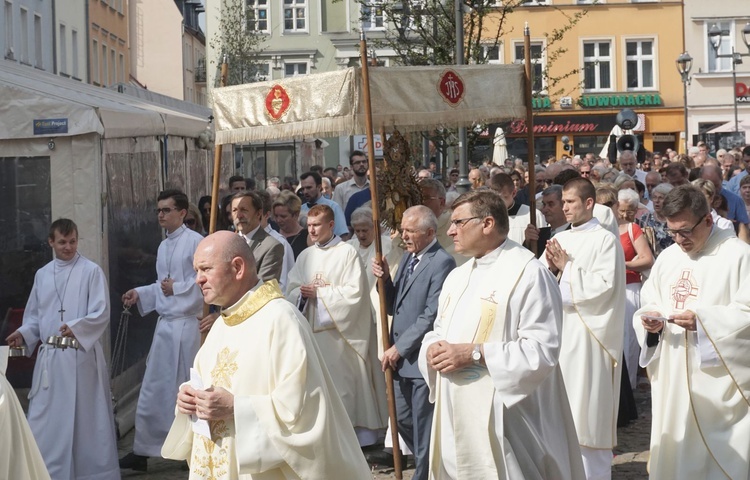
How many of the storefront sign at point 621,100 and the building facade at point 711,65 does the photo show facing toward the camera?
2

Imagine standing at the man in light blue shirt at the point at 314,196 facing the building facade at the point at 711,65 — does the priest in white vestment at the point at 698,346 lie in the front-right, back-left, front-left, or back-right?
back-right

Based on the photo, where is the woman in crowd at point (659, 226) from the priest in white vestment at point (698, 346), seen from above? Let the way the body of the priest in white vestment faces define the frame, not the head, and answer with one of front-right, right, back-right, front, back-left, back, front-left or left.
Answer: back-right

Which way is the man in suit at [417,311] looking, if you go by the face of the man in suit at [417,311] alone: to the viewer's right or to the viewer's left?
to the viewer's left

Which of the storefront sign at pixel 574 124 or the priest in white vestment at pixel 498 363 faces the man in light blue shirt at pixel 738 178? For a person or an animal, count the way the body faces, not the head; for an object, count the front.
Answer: the storefront sign

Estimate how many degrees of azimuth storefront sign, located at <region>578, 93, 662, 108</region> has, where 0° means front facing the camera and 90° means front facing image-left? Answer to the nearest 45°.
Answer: approximately 0°

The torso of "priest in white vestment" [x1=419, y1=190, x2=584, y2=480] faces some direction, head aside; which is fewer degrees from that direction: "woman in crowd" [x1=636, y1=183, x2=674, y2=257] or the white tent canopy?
the white tent canopy

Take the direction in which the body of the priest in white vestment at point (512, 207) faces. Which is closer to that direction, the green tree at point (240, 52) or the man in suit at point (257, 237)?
the man in suit

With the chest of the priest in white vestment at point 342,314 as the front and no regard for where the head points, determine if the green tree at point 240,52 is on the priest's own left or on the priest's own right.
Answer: on the priest's own right

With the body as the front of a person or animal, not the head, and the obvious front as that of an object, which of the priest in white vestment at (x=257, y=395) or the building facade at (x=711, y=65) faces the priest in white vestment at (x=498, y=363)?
the building facade

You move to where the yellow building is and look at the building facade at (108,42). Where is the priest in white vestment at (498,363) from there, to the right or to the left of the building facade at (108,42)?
left

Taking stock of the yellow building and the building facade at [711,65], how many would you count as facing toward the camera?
2

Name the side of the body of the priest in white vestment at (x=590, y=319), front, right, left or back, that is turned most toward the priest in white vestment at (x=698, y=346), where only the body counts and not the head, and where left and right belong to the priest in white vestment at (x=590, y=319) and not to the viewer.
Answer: left
